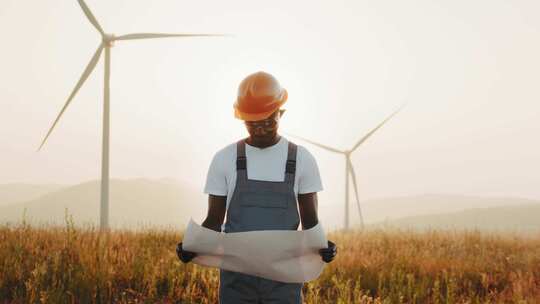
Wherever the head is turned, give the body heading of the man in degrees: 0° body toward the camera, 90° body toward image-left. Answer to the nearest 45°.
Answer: approximately 0°

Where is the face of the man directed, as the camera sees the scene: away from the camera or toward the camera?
toward the camera
